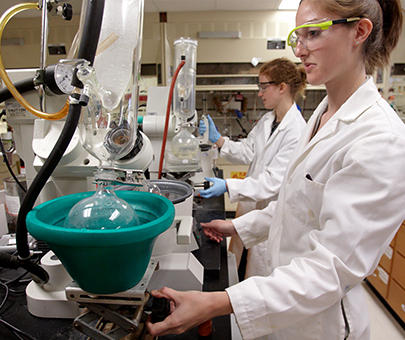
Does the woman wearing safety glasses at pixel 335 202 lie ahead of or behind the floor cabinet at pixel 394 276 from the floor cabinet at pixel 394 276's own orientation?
ahead

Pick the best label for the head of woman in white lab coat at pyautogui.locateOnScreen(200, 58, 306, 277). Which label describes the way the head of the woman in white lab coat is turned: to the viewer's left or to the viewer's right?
to the viewer's left

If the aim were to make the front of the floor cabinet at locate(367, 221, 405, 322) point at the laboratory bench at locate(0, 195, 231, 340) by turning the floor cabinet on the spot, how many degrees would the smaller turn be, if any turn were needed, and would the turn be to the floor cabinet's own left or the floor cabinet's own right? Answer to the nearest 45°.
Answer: approximately 45° to the floor cabinet's own left

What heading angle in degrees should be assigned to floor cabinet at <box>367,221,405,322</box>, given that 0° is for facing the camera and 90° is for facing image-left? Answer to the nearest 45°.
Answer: approximately 45°

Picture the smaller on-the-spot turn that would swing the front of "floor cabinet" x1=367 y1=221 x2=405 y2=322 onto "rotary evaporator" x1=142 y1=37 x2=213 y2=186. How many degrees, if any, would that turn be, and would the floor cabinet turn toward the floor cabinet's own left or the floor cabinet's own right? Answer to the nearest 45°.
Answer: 0° — it already faces it

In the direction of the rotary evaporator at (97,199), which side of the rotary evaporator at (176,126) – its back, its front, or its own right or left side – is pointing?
right

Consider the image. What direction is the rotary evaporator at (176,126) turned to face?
to the viewer's right

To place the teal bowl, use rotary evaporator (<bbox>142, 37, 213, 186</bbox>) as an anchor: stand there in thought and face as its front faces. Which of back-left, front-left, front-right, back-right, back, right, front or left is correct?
right

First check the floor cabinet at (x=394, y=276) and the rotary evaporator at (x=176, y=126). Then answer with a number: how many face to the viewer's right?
1
